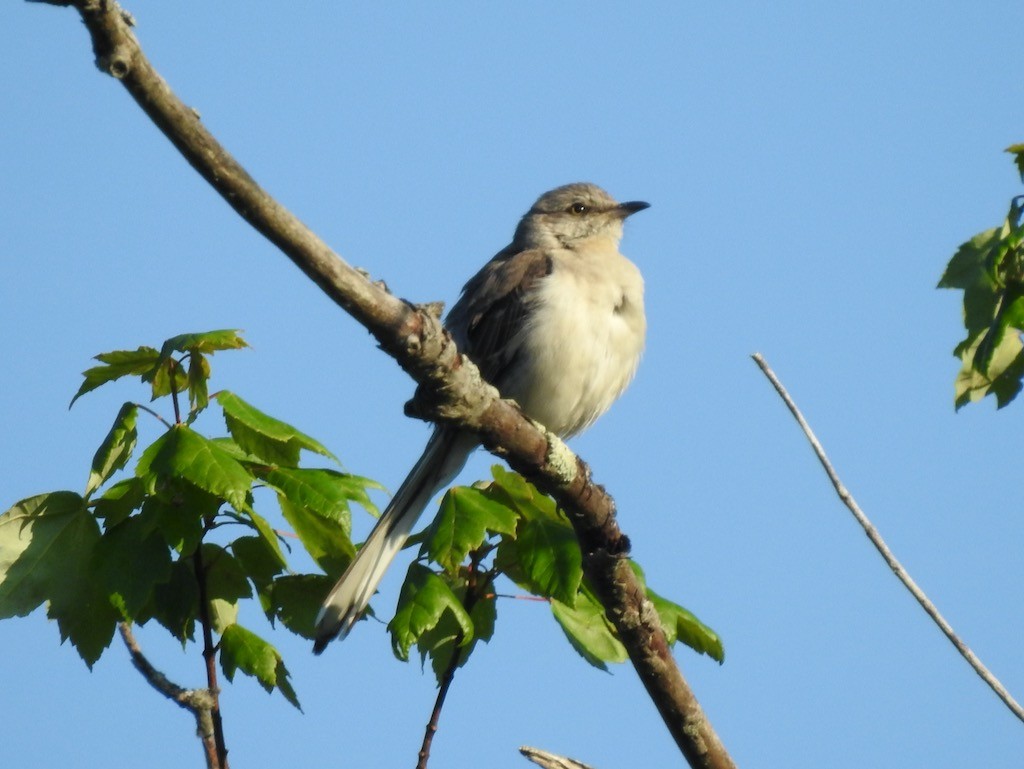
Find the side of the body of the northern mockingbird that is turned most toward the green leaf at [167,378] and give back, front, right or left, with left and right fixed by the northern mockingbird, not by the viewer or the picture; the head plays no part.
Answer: right

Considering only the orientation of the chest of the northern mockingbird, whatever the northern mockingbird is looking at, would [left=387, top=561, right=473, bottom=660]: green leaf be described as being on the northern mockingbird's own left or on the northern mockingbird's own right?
on the northern mockingbird's own right

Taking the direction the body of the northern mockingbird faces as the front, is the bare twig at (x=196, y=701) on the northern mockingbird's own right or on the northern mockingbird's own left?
on the northern mockingbird's own right

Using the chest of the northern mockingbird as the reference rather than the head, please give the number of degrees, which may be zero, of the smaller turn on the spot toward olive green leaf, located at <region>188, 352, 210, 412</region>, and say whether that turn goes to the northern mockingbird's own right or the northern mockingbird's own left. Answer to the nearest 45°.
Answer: approximately 90° to the northern mockingbird's own right

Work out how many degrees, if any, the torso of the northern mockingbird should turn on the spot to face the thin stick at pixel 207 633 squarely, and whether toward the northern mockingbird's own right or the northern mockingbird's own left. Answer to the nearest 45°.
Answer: approximately 90° to the northern mockingbird's own right

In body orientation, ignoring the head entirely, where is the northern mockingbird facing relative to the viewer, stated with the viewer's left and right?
facing the viewer and to the right of the viewer

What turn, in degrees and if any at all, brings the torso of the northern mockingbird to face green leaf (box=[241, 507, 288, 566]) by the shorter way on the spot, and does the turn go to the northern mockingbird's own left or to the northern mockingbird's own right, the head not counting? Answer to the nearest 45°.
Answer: approximately 90° to the northern mockingbird's own right
